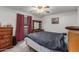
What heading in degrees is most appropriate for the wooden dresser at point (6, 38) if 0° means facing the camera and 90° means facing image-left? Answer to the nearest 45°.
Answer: approximately 315°

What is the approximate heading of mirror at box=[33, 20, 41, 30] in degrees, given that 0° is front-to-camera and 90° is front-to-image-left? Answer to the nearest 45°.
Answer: approximately 0°

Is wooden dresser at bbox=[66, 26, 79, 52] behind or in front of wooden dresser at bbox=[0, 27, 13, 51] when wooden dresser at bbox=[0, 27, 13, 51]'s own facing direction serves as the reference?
in front

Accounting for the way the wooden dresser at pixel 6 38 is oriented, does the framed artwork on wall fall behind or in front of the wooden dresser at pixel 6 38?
in front

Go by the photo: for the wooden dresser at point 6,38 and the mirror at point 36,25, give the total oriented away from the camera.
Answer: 0

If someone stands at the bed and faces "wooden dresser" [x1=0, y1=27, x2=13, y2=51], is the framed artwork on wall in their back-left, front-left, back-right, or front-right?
back-right
